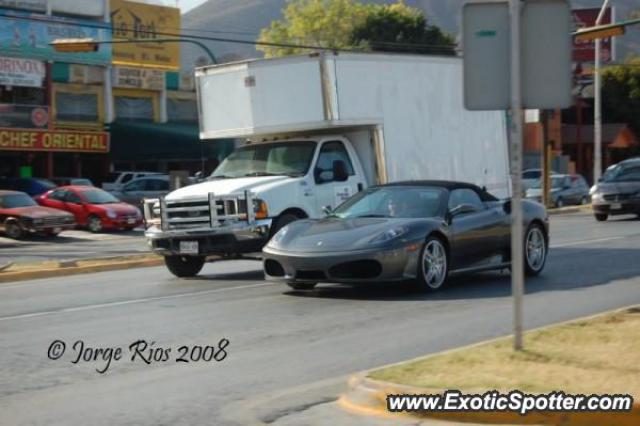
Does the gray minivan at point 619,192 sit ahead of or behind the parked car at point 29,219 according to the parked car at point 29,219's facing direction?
ahead

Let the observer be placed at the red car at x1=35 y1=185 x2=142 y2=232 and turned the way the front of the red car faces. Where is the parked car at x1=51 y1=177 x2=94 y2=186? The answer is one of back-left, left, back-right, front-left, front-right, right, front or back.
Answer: back-left

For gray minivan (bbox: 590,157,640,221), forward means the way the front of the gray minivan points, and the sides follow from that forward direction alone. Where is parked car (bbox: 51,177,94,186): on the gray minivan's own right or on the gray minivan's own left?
on the gray minivan's own right

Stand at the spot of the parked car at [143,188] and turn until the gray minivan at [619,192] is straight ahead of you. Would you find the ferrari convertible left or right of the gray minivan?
right

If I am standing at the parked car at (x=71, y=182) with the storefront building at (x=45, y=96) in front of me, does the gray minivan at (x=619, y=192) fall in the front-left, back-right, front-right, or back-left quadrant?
back-right

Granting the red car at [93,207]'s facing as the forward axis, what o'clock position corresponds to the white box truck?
The white box truck is roughly at 1 o'clock from the red car.

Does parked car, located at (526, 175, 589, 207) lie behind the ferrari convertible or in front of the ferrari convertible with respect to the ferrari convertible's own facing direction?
behind

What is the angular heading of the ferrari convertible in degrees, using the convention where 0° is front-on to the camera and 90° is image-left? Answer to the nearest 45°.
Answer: approximately 45°

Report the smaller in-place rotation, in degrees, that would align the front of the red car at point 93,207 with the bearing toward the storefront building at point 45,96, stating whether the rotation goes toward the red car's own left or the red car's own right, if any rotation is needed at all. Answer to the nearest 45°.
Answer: approximately 135° to the red car's own left
